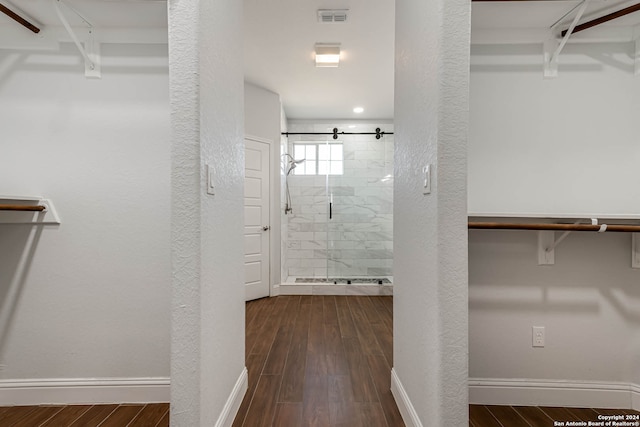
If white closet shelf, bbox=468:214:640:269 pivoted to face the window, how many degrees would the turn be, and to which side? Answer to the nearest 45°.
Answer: approximately 135° to its right

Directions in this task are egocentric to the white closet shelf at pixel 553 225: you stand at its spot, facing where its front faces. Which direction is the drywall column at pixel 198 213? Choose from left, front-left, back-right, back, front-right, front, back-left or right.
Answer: front-right

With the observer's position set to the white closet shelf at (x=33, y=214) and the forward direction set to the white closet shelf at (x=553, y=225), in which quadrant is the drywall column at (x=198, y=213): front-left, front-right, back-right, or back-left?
front-right

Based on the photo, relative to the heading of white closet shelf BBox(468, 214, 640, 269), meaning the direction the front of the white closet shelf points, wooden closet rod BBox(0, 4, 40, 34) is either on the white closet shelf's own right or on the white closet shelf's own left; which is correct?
on the white closet shelf's own right

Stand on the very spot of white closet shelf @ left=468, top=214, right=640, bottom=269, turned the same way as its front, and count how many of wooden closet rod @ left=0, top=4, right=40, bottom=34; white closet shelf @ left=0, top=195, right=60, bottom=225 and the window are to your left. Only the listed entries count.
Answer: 0

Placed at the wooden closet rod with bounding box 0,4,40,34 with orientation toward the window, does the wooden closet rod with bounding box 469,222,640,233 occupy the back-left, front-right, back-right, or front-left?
front-right

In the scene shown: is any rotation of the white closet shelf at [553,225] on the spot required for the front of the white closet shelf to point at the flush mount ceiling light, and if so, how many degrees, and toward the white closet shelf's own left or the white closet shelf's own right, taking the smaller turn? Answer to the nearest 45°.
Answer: approximately 90° to the white closet shelf's own right

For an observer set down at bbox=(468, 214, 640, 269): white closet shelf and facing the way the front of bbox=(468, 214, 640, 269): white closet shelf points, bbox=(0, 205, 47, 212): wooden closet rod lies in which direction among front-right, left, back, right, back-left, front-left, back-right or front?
front-right

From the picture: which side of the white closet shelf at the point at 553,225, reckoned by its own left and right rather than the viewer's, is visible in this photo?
front

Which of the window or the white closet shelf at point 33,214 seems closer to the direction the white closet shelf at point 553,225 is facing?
the white closet shelf
